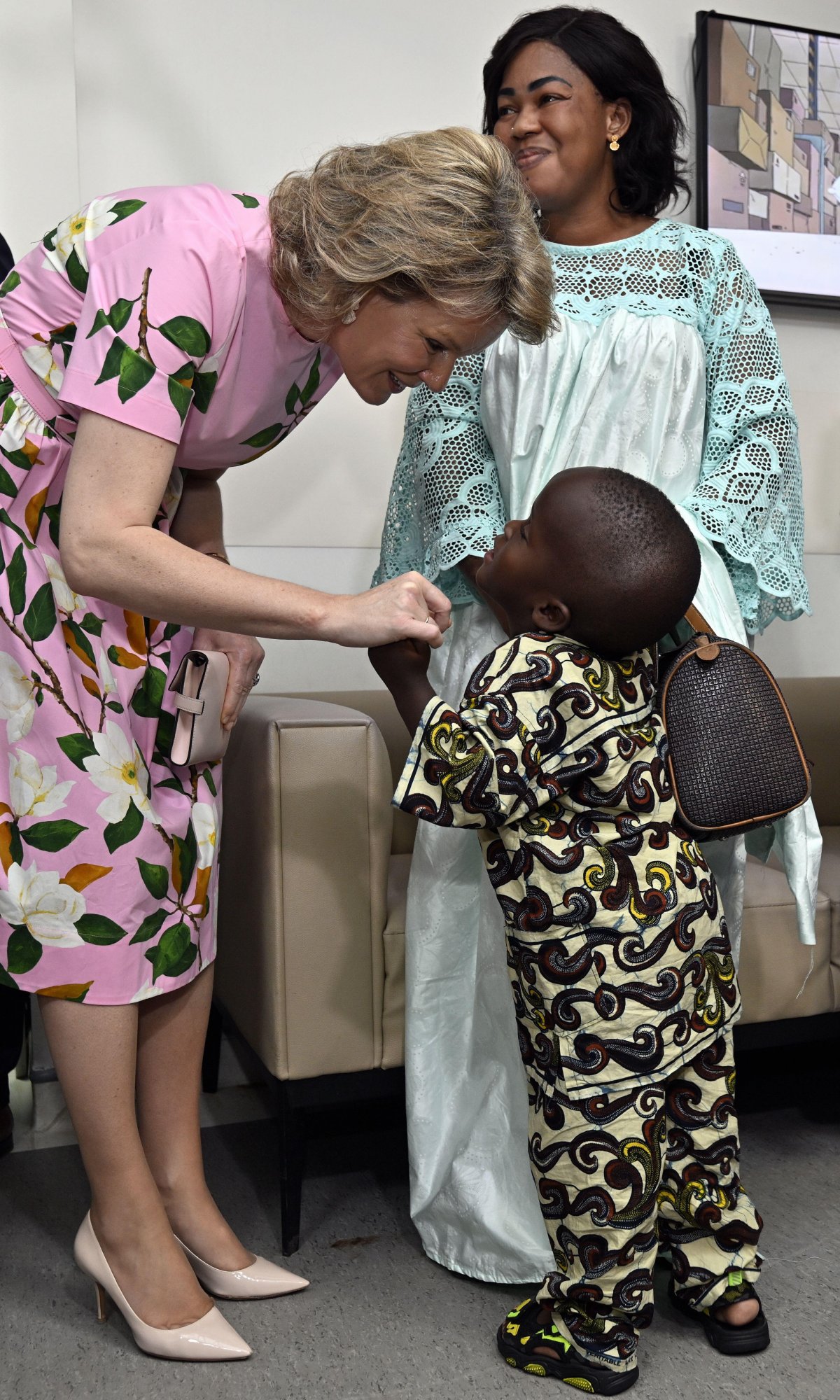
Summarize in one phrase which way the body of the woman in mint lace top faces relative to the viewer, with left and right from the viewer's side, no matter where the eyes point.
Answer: facing the viewer and to the left of the viewer

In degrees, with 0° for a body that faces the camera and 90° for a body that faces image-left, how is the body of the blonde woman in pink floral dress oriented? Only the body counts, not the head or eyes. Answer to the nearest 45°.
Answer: approximately 270°

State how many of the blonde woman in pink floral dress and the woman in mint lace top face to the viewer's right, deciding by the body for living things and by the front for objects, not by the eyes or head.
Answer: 1

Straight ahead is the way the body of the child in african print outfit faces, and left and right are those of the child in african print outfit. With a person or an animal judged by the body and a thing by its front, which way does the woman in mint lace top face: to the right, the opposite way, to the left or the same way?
to the left

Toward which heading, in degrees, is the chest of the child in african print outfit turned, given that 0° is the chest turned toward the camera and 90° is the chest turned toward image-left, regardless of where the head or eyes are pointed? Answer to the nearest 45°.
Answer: approximately 135°

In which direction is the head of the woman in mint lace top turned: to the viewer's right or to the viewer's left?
to the viewer's left

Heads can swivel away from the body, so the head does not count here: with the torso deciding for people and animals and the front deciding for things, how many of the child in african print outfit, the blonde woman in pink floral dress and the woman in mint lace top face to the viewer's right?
1

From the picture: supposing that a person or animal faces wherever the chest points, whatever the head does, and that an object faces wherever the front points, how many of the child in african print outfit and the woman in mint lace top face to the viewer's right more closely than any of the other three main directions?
0

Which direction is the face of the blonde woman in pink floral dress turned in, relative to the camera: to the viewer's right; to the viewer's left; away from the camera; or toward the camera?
to the viewer's right

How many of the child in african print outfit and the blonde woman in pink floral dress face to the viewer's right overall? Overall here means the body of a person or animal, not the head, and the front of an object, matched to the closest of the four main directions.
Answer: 1

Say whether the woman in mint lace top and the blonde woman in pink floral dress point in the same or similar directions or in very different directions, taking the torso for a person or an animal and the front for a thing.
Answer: very different directions

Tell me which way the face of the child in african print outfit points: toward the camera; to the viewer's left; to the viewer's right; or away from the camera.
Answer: to the viewer's left

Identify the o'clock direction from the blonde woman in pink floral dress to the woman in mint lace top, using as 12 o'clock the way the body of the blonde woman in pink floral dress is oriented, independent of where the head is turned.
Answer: The woman in mint lace top is roughly at 11 o'clock from the blonde woman in pink floral dress.
